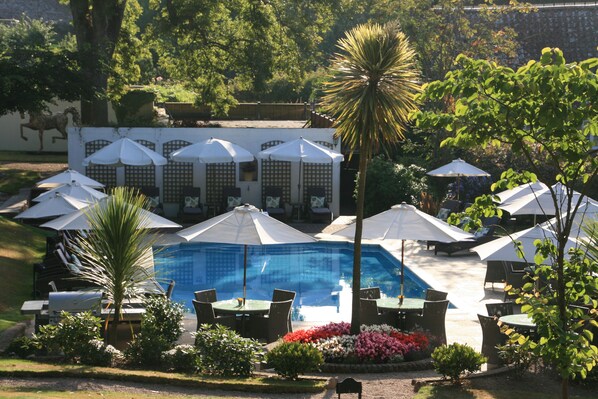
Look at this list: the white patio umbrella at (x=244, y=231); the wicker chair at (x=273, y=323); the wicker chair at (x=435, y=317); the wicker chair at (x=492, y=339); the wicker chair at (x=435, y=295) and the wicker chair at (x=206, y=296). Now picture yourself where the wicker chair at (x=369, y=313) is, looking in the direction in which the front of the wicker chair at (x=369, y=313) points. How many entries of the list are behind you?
3

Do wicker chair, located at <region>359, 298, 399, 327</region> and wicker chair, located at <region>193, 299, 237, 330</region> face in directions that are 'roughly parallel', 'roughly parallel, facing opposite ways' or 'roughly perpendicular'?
roughly parallel

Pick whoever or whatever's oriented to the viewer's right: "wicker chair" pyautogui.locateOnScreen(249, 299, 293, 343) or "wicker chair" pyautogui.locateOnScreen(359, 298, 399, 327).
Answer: "wicker chair" pyautogui.locateOnScreen(359, 298, 399, 327)

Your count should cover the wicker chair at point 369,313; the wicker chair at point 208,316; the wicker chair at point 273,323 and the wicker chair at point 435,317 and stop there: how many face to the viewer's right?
2

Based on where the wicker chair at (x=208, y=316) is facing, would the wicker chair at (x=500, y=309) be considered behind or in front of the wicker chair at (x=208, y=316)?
in front

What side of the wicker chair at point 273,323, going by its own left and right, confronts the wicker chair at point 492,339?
back

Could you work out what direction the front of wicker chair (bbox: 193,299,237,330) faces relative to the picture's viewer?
facing to the right of the viewer

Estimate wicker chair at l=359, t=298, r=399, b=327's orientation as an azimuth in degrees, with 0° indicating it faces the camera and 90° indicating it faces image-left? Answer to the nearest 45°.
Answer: approximately 270°

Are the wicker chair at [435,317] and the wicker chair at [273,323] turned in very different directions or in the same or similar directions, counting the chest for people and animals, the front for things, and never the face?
same or similar directions

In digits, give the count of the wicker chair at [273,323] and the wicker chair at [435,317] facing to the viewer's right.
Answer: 0

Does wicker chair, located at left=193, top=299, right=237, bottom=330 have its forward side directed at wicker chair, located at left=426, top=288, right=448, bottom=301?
yes

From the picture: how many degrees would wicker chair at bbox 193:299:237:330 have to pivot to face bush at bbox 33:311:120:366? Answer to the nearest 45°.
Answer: approximately 135° to its right

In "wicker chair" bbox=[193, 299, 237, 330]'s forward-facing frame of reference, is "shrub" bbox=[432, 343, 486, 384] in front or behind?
in front

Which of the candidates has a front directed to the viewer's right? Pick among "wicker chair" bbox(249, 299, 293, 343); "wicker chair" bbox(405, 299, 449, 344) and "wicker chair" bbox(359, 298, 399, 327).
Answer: "wicker chair" bbox(359, 298, 399, 327)

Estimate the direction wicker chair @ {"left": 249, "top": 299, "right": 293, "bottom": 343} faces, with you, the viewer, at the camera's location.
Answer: facing away from the viewer and to the left of the viewer

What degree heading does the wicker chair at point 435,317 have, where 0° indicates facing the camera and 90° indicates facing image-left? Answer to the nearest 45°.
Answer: approximately 135°

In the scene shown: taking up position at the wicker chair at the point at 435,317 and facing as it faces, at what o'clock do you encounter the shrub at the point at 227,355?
The shrub is roughly at 9 o'clock from the wicker chair.
